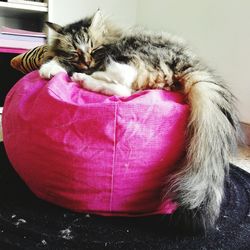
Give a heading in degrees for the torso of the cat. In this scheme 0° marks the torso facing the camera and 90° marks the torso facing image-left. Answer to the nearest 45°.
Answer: approximately 90°
